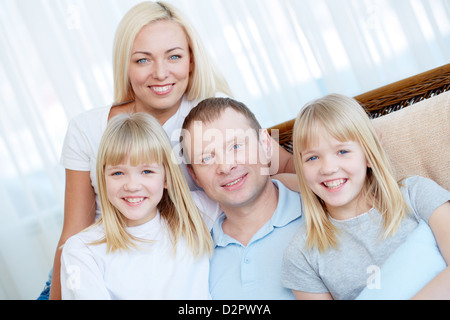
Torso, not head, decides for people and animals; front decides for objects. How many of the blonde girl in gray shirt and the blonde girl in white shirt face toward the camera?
2

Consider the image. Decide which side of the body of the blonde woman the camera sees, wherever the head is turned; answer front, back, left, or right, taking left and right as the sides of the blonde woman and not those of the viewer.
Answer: front

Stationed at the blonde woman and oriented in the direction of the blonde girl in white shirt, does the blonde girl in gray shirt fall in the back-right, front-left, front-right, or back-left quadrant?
front-left

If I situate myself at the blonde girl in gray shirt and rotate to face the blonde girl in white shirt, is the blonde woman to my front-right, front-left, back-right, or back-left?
front-right

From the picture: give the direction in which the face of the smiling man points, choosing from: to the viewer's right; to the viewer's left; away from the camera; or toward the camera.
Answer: toward the camera

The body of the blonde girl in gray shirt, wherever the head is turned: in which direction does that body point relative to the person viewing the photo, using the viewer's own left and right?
facing the viewer

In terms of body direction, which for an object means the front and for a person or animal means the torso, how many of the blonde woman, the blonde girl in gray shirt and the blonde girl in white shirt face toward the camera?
3

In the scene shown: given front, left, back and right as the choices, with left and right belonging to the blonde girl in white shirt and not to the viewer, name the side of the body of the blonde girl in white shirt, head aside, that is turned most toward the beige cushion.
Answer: left

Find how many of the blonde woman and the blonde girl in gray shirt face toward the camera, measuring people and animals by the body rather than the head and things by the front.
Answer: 2

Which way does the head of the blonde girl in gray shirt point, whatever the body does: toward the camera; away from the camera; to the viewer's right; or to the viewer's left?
toward the camera

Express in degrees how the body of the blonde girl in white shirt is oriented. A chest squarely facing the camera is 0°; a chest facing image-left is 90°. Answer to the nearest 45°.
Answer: approximately 0°
